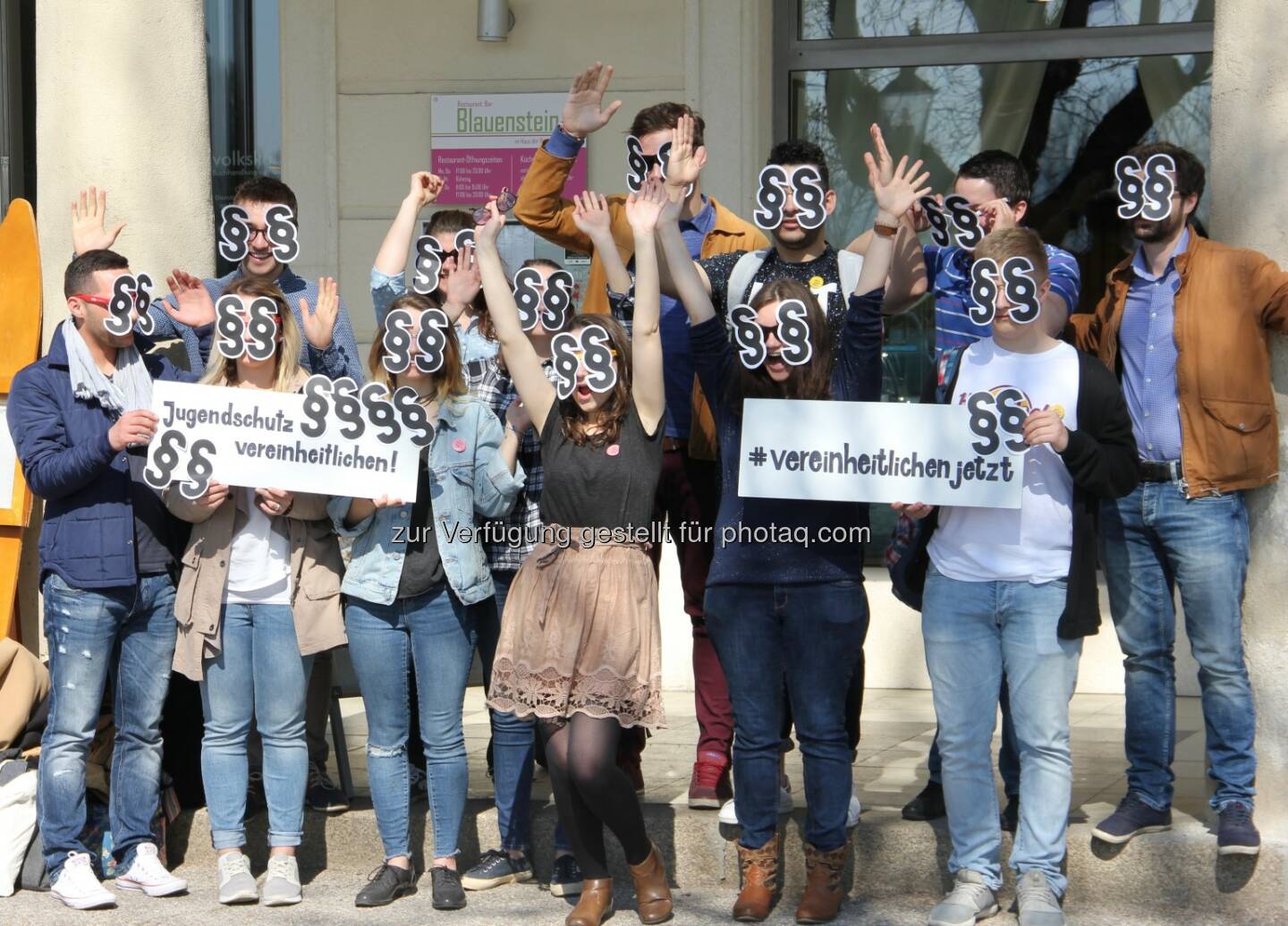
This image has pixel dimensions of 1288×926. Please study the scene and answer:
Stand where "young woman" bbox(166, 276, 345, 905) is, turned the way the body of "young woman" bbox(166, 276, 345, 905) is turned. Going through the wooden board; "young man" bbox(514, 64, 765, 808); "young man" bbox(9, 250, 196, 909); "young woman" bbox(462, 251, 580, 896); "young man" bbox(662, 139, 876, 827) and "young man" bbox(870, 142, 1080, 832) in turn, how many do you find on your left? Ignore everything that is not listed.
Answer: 4

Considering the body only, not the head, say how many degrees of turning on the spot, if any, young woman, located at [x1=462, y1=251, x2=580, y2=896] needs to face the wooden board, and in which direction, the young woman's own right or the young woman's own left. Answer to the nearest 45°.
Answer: approximately 90° to the young woman's own right

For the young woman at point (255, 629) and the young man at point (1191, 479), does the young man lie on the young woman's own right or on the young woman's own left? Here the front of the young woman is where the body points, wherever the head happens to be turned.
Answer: on the young woman's own left

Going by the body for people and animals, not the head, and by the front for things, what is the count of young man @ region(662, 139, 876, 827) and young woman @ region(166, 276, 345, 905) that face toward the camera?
2

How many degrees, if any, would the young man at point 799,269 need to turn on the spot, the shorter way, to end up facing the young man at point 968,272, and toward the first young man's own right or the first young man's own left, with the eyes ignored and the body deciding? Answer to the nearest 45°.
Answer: approximately 90° to the first young man's own left

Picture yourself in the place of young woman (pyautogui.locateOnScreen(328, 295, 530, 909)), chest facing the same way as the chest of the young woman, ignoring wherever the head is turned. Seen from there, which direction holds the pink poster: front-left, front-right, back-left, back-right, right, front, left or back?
back
